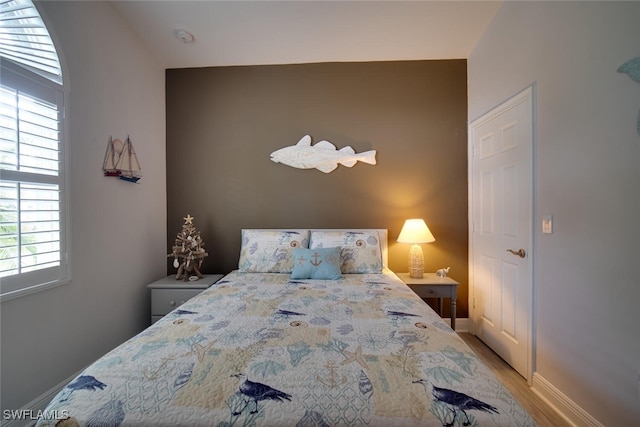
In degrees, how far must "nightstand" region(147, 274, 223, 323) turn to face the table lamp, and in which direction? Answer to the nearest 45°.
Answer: approximately 45° to its left

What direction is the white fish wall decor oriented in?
to the viewer's left

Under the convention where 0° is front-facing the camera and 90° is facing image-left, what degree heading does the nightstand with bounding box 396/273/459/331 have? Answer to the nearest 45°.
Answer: approximately 0°

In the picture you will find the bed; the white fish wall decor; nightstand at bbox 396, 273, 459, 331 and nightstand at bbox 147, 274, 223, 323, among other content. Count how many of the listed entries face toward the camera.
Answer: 3

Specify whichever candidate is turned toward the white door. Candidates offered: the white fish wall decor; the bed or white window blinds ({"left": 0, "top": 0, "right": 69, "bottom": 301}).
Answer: the white window blinds

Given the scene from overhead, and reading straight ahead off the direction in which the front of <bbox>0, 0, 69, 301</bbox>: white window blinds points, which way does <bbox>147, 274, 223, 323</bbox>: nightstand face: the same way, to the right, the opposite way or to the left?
to the right

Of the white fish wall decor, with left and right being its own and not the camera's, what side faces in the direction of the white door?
back

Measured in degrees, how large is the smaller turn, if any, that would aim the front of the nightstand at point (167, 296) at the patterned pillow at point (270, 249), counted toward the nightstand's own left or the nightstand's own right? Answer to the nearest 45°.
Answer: approximately 90° to the nightstand's own left

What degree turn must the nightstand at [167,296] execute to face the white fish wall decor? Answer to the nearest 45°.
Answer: approximately 90° to its left

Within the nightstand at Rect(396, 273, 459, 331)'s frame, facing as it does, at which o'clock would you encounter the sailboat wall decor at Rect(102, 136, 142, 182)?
The sailboat wall decor is roughly at 2 o'clock from the nightstand.

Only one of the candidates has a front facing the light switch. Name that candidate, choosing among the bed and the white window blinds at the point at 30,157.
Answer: the white window blinds

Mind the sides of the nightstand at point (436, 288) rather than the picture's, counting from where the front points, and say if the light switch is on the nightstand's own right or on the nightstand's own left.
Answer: on the nightstand's own left

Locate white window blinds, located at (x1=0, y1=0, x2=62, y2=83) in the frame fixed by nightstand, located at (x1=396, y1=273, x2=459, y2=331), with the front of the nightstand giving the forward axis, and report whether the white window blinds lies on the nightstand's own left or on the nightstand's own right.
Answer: on the nightstand's own right

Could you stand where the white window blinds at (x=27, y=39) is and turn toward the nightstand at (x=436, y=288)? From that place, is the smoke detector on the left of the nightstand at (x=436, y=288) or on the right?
left
